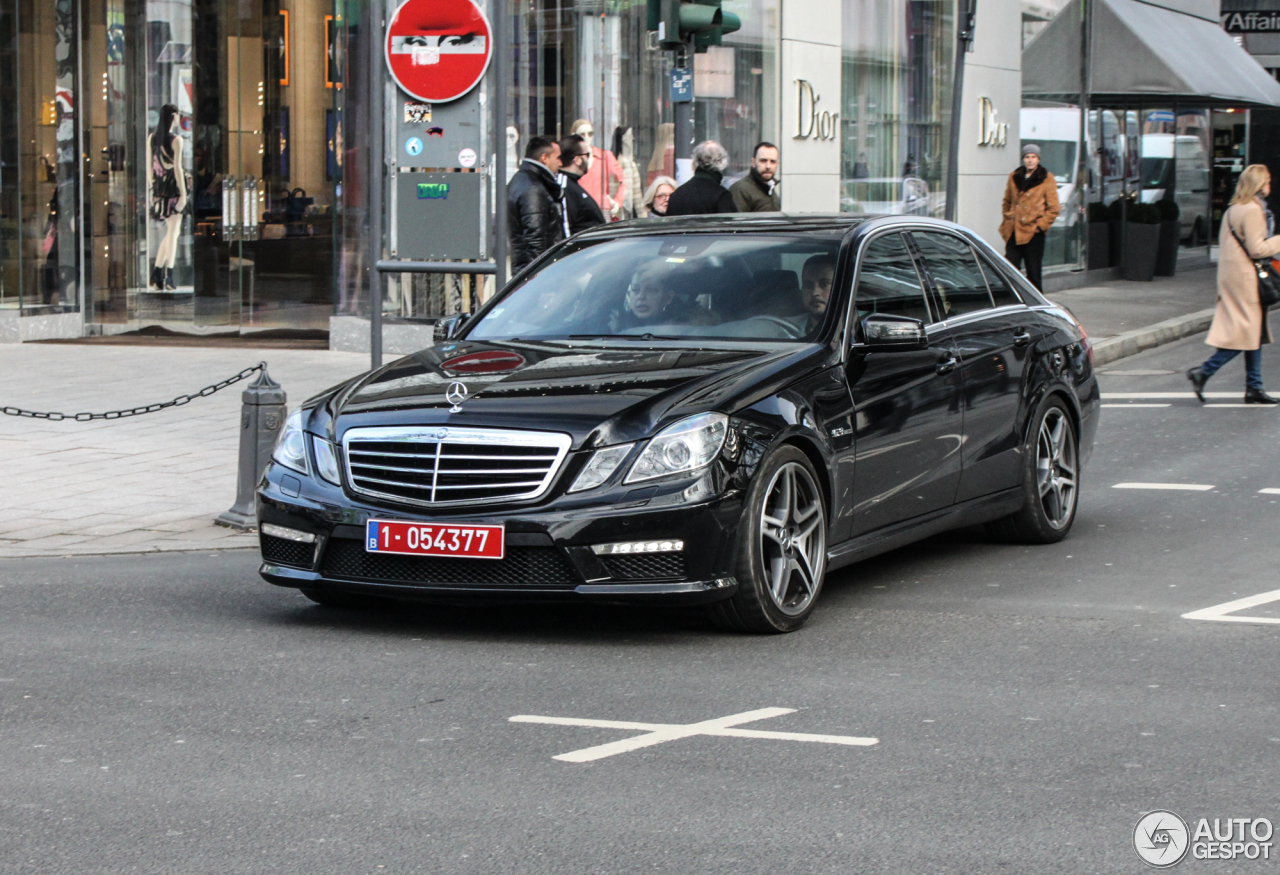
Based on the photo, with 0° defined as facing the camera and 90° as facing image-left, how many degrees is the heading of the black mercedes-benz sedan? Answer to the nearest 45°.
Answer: approximately 45°

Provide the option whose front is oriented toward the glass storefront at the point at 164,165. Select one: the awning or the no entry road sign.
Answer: the awning

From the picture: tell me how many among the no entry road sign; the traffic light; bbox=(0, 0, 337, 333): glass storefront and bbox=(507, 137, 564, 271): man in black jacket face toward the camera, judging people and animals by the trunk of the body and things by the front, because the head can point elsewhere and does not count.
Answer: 2

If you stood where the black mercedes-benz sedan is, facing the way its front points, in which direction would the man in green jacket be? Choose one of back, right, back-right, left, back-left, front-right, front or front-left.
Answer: back-right

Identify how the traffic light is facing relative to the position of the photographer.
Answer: facing to the right of the viewer

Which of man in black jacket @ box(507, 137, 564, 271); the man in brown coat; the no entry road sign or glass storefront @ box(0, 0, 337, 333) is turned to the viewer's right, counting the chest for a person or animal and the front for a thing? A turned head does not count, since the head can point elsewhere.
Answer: the man in black jacket

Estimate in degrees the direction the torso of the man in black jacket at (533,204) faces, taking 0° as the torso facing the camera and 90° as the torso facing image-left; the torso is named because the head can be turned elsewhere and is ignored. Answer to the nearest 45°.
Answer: approximately 270°
